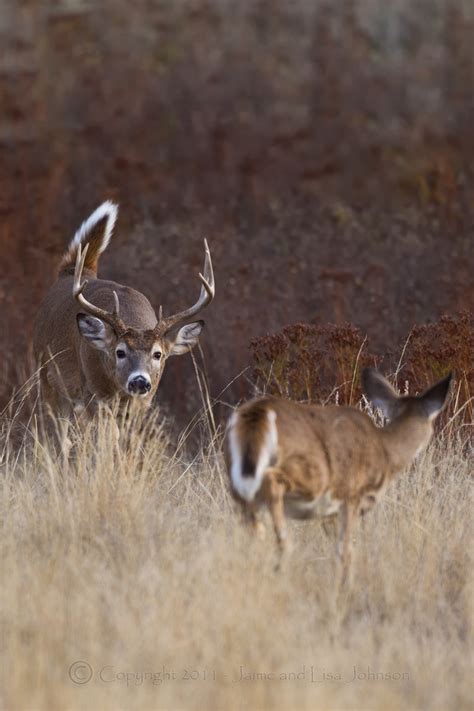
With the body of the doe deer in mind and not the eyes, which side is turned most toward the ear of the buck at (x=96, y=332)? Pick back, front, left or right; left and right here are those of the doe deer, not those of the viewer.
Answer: left

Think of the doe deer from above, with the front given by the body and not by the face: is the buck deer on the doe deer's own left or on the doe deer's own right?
on the doe deer's own left

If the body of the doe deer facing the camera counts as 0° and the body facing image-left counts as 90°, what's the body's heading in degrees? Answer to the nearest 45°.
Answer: approximately 225°
